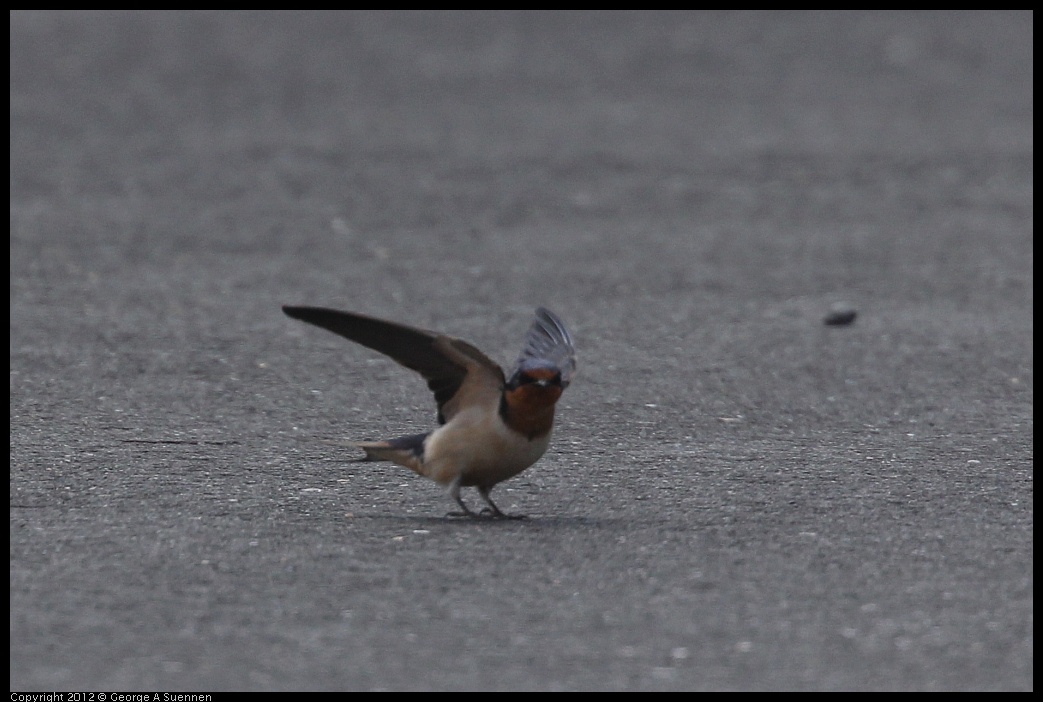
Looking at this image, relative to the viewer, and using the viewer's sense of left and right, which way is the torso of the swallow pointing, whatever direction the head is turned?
facing the viewer and to the right of the viewer
